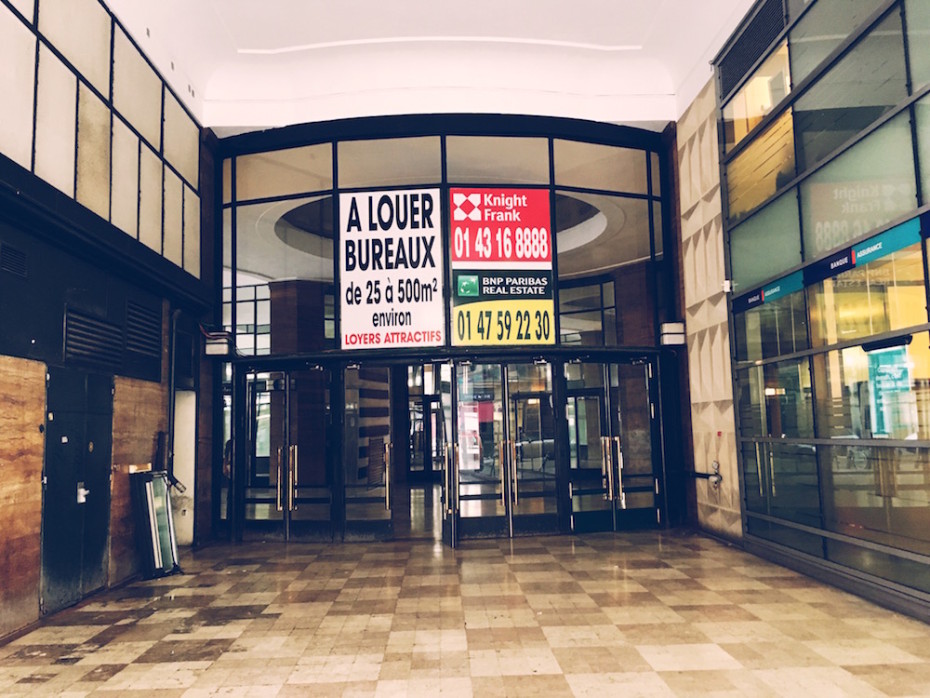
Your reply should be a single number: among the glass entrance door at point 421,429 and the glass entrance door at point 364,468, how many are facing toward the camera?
2

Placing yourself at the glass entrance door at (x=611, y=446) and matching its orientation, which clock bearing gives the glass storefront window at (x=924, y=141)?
The glass storefront window is roughly at 11 o'clock from the glass entrance door.

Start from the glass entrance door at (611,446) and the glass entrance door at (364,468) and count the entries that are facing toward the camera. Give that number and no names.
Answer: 2

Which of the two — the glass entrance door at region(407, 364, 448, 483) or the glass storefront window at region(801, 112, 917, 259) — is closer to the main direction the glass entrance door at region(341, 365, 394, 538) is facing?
the glass storefront window

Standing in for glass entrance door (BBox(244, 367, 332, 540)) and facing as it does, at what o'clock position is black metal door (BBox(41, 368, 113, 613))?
The black metal door is roughly at 1 o'clock from the glass entrance door.

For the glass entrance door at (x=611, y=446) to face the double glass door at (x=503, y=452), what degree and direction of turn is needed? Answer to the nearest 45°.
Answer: approximately 45° to its right
